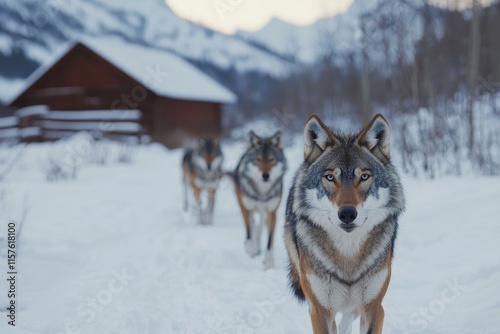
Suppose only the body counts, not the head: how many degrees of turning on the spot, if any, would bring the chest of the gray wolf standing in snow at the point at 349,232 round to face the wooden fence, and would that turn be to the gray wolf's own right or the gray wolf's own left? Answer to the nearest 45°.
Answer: approximately 135° to the gray wolf's own right

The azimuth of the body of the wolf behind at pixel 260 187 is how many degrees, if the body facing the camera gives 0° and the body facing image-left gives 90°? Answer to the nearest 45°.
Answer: approximately 0°

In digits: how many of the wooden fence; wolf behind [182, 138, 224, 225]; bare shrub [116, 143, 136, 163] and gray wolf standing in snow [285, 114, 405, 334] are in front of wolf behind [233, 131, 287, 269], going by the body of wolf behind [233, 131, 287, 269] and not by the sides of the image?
1

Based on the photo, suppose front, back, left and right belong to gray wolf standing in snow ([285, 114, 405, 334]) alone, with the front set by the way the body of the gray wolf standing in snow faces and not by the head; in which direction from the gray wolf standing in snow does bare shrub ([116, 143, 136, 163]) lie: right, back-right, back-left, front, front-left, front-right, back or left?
back-right

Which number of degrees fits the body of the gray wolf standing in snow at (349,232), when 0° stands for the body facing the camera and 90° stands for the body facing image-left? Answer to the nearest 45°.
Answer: approximately 0°

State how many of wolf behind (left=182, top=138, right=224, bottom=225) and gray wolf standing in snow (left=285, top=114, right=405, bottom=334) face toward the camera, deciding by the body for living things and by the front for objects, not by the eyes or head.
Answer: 2

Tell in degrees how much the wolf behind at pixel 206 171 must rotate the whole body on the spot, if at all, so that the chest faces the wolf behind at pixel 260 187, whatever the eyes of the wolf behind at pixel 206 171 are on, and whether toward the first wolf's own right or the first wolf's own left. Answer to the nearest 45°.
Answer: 0° — it already faces it

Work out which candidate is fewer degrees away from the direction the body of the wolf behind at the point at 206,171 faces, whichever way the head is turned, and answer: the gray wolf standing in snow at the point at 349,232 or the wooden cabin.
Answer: the gray wolf standing in snow

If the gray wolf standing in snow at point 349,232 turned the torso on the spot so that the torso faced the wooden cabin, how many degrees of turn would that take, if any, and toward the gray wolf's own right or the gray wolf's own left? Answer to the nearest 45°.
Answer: approximately 135° to the gray wolf's own right

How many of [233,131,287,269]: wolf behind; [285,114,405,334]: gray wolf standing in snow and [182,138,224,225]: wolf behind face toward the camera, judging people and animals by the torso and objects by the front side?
3

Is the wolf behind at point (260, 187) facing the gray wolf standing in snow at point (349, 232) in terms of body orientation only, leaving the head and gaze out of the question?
yes

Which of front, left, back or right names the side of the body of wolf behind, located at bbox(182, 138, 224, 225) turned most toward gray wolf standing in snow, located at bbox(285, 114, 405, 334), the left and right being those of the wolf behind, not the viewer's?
front
